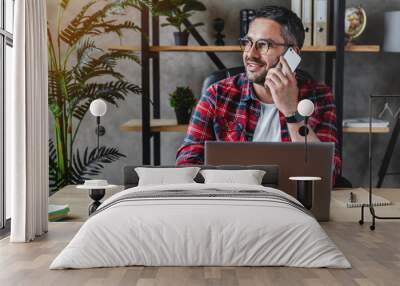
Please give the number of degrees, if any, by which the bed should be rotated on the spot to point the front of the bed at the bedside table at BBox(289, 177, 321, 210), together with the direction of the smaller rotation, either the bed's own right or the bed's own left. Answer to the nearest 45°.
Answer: approximately 135° to the bed's own left

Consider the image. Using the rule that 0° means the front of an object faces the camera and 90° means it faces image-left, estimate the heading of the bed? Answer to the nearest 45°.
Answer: approximately 0°

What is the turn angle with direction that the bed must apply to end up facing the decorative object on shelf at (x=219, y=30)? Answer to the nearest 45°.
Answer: approximately 180°

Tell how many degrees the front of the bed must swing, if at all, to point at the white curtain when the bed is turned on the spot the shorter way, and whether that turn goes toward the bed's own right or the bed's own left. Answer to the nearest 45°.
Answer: approximately 135° to the bed's own right
